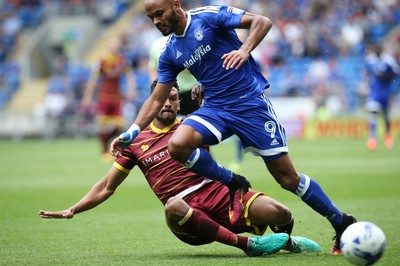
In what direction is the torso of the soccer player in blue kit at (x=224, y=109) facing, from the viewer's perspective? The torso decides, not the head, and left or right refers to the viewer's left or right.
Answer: facing the viewer and to the left of the viewer

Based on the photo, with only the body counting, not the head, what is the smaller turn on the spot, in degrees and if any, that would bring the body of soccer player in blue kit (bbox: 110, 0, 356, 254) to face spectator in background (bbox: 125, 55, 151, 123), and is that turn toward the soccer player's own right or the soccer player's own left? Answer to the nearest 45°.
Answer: approximately 135° to the soccer player's own right

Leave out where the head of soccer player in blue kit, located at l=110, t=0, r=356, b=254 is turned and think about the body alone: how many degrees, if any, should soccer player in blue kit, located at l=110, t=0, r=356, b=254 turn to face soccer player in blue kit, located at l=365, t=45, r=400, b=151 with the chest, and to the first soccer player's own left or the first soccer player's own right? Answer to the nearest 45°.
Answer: approximately 135° to the first soccer player's own right
